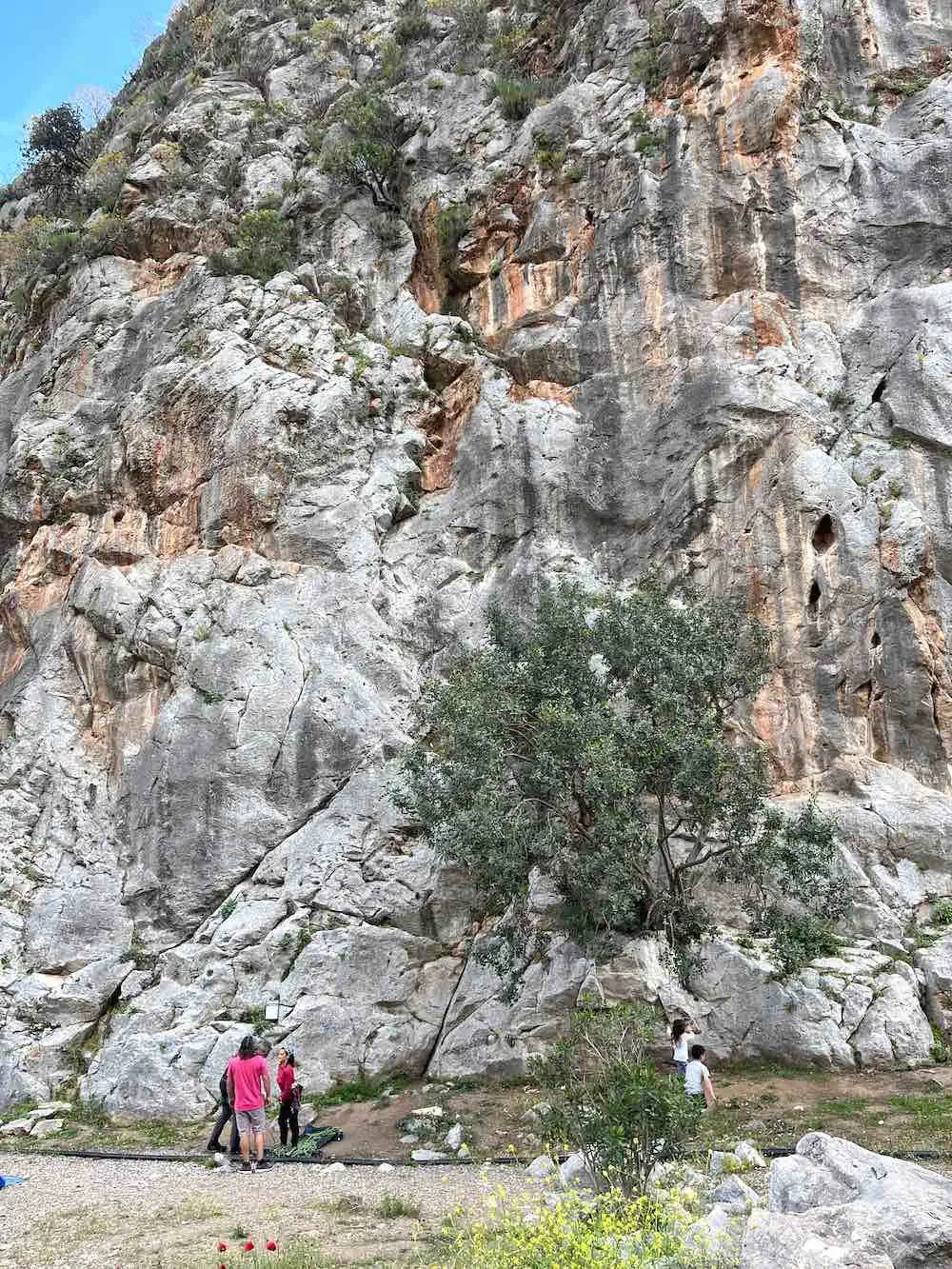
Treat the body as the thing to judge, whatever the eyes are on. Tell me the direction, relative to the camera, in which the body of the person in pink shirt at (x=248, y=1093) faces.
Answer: away from the camera

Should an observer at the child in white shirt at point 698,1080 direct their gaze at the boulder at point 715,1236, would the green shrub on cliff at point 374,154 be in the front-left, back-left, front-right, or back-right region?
back-right

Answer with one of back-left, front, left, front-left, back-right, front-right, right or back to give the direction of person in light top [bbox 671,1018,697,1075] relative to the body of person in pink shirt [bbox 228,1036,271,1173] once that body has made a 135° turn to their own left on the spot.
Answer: back-left

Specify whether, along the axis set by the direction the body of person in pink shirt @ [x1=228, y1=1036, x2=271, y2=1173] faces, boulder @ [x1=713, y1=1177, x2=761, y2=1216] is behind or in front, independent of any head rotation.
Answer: behind

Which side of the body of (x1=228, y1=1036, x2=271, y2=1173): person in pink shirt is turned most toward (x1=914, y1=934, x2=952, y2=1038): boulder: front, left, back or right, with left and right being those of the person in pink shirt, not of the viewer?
right

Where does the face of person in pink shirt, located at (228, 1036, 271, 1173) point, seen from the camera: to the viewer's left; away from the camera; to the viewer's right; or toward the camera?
away from the camera

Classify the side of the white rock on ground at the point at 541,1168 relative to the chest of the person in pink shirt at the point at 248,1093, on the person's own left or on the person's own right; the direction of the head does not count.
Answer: on the person's own right

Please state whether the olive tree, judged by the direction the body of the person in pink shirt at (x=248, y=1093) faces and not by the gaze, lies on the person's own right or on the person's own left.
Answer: on the person's own right

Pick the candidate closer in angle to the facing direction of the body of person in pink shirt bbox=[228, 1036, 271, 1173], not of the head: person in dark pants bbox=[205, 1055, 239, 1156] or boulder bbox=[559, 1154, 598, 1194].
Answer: the person in dark pants
